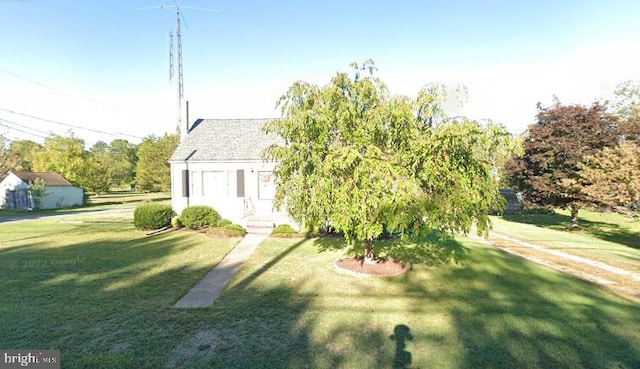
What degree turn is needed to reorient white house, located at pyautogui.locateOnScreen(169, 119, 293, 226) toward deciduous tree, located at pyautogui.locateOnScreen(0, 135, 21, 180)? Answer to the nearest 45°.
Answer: approximately 135° to its right

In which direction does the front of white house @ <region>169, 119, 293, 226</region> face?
toward the camera

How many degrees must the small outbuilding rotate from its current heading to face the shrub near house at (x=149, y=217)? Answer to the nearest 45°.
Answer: approximately 45° to its left

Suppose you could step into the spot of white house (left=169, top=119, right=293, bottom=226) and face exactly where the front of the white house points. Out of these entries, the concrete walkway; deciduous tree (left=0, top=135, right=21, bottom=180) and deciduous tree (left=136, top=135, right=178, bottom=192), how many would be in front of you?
1

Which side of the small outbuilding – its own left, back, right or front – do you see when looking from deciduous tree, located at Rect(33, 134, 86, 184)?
back

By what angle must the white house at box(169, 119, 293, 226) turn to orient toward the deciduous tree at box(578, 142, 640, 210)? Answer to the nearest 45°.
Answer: approximately 45° to its left

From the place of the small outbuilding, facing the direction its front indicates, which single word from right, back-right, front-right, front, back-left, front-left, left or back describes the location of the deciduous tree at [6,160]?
back-right

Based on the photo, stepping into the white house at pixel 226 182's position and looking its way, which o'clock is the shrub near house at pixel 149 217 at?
The shrub near house is roughly at 3 o'clock from the white house.

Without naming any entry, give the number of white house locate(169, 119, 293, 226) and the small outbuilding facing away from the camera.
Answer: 0

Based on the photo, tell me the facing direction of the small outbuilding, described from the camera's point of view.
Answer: facing the viewer and to the left of the viewer

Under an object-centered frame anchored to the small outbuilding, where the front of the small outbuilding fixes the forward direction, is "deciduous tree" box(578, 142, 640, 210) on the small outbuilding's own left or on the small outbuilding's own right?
on the small outbuilding's own left

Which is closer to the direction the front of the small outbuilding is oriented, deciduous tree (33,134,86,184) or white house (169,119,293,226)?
the white house

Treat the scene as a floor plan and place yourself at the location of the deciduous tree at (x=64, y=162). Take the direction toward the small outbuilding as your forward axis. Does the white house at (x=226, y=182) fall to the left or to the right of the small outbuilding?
left

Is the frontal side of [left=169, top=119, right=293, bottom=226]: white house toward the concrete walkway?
yes
